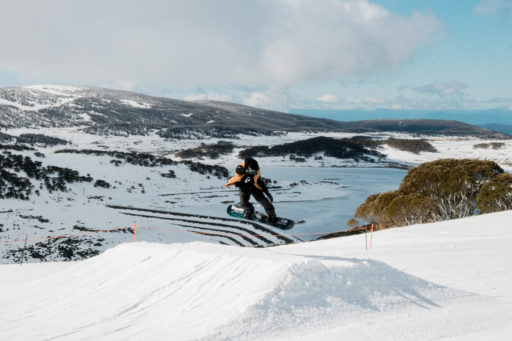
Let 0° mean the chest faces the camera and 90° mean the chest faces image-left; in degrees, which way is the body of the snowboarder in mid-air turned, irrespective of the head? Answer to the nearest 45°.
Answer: approximately 0°

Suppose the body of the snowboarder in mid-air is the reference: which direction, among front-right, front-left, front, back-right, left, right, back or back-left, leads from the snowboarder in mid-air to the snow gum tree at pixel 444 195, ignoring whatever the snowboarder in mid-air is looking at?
back-left

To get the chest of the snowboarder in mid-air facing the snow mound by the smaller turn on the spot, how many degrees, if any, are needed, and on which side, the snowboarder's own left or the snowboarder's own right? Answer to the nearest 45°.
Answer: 0° — they already face it

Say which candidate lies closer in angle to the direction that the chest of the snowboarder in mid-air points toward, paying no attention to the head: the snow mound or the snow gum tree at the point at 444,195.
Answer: the snow mound

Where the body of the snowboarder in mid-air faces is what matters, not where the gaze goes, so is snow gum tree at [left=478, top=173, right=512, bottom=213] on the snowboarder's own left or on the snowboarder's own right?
on the snowboarder's own left
